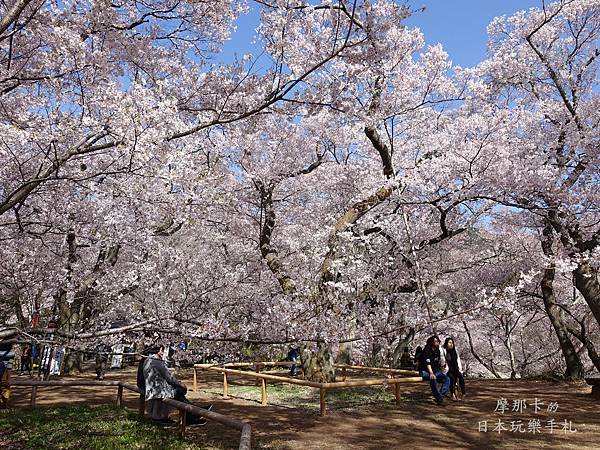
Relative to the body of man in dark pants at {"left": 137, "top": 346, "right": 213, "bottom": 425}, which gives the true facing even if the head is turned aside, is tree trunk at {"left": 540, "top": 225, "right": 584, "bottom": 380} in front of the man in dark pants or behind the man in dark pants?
in front

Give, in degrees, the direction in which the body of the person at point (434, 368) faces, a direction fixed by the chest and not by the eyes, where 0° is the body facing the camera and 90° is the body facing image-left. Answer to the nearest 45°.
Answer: approximately 315°

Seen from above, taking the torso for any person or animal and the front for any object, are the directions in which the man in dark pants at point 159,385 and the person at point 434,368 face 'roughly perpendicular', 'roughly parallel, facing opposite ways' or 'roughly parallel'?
roughly perpendicular

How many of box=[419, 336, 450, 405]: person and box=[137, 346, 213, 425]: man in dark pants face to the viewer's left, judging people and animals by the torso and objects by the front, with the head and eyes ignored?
0

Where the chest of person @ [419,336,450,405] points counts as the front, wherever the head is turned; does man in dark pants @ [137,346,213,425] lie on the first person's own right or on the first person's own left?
on the first person's own right

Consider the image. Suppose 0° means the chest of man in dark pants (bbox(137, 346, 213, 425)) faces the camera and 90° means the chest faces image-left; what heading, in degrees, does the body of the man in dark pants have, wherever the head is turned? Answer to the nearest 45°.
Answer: approximately 270°

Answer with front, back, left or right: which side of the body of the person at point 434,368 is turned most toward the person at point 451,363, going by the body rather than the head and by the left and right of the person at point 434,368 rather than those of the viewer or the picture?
left
